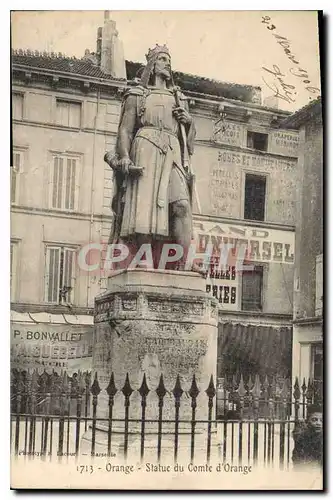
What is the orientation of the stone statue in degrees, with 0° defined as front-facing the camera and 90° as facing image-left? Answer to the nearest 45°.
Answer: approximately 315°
